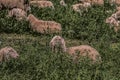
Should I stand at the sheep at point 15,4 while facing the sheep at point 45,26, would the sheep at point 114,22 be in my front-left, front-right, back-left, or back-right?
front-left

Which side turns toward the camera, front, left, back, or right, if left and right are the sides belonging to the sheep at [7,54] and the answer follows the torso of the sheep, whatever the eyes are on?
right

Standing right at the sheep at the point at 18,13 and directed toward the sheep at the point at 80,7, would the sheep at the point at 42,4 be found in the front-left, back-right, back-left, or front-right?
front-left

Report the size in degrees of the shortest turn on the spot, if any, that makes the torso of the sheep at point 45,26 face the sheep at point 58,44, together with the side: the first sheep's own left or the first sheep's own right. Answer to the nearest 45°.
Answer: approximately 90° to the first sheep's own left

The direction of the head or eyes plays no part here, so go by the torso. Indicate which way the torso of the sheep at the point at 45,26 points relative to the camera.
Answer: to the viewer's left

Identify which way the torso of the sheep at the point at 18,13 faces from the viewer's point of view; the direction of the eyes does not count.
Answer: to the viewer's left
